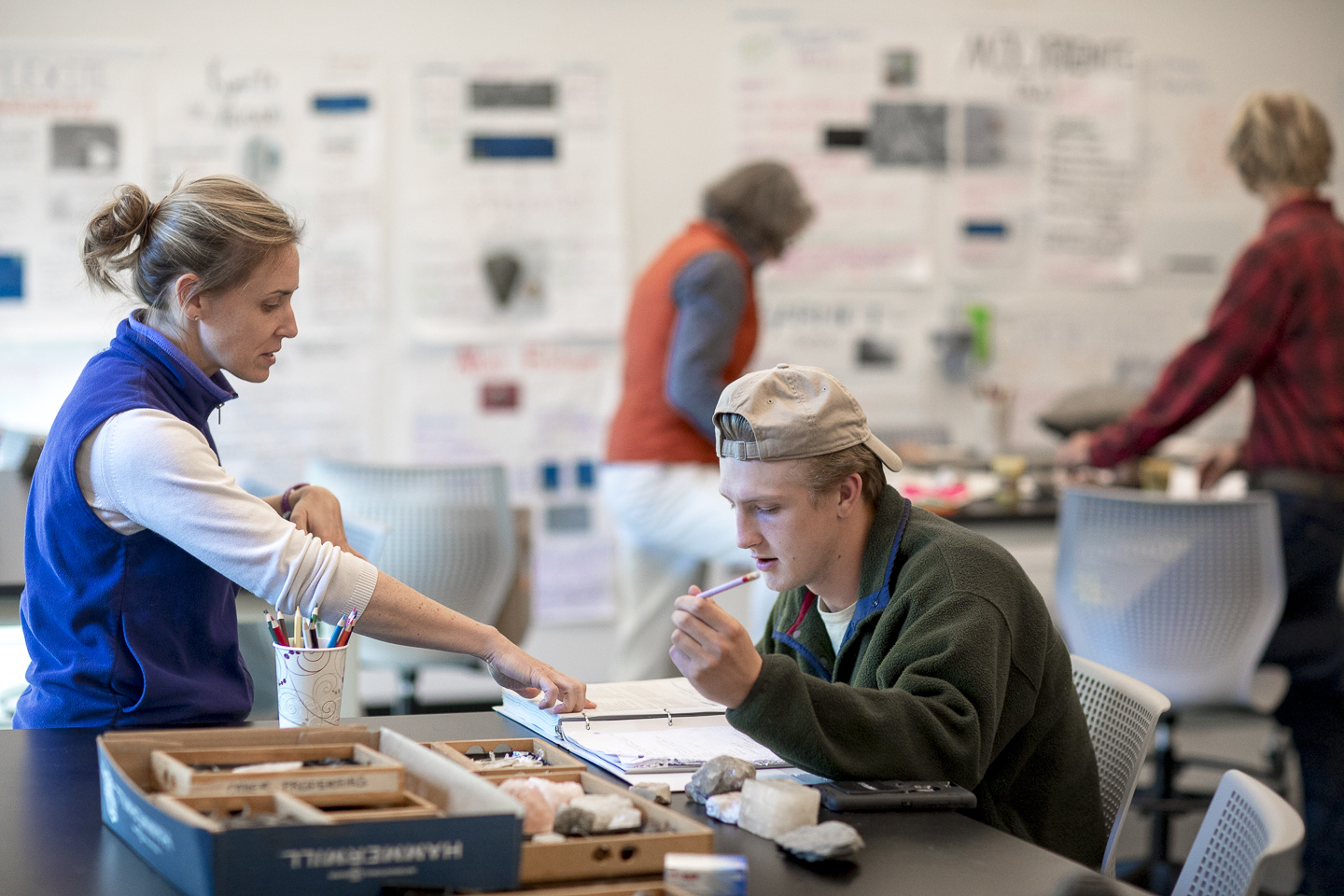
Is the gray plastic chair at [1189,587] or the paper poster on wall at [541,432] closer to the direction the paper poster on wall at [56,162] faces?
the gray plastic chair

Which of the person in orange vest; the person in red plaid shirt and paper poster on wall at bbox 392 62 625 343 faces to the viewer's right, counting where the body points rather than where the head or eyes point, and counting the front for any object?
the person in orange vest

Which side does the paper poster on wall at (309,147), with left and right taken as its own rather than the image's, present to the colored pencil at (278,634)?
front

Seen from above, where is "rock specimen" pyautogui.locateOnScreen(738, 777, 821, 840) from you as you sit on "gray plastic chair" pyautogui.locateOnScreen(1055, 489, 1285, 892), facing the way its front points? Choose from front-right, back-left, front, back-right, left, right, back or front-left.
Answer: back

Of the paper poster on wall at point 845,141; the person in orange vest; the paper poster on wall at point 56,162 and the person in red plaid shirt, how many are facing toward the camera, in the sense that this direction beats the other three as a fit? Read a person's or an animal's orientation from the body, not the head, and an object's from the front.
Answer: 2

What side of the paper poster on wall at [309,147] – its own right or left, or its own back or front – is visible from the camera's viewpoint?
front

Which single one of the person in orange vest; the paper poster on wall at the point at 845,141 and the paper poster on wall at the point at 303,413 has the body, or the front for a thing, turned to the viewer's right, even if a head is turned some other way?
the person in orange vest

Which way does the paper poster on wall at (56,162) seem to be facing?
toward the camera

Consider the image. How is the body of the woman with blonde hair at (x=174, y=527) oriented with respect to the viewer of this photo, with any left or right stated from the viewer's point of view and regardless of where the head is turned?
facing to the right of the viewer

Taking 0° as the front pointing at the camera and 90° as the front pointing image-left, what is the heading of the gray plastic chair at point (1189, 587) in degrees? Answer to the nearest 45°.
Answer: approximately 180°

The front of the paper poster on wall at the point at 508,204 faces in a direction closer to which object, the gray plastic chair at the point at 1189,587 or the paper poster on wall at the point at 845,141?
the gray plastic chair

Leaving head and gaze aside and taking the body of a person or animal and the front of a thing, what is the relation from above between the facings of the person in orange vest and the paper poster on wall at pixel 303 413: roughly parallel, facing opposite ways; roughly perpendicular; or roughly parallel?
roughly perpendicular

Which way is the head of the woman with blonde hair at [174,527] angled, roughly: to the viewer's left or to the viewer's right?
to the viewer's right
